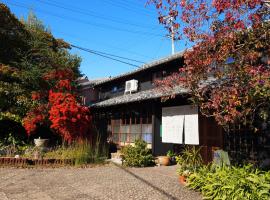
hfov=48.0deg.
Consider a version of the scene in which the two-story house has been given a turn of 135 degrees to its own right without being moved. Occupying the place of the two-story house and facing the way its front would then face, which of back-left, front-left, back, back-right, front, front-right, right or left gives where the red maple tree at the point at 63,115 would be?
left

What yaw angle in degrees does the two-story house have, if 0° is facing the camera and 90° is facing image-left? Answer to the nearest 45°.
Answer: approximately 45°

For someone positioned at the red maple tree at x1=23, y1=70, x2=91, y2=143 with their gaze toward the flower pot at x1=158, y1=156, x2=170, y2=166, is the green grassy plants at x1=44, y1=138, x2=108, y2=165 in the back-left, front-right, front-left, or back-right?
front-right

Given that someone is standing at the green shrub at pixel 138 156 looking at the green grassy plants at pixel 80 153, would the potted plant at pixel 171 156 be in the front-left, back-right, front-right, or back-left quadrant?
back-right

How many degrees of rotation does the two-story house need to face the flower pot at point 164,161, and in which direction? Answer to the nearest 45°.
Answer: approximately 45° to its left

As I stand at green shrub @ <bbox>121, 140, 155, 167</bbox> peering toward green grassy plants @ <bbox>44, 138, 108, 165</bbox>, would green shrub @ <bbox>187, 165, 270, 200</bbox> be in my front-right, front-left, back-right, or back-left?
back-left

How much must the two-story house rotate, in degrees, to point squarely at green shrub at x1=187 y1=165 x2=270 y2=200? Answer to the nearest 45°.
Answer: approximately 45° to its left

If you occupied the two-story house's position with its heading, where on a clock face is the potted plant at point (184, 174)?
The potted plant is roughly at 10 o'clock from the two-story house.

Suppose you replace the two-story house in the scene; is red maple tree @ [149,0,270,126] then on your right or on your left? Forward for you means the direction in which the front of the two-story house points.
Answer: on your left

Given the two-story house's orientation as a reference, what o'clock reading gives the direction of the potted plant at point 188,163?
The potted plant is roughly at 10 o'clock from the two-story house.
